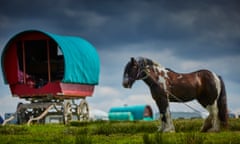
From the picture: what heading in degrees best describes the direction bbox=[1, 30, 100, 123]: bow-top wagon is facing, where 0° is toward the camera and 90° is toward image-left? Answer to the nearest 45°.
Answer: approximately 45°

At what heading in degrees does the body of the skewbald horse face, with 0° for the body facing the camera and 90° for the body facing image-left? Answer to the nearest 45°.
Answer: approximately 90°

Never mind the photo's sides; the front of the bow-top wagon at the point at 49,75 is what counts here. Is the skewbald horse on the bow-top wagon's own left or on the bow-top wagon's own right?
on the bow-top wagon's own left

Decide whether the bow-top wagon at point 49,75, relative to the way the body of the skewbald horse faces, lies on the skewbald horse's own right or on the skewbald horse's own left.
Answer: on the skewbald horse's own right
